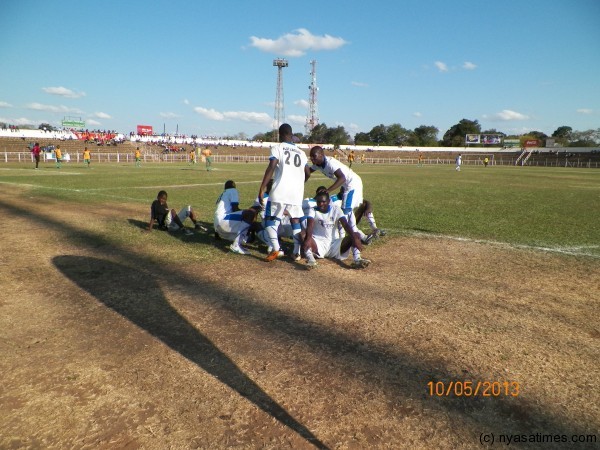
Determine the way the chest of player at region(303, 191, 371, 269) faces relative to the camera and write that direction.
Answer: toward the camera

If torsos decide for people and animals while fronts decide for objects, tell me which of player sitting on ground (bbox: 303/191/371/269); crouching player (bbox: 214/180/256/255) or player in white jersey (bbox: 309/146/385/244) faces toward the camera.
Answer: the player sitting on ground

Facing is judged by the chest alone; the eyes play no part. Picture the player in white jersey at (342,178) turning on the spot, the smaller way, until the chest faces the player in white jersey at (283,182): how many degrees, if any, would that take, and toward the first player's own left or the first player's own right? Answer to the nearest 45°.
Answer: approximately 45° to the first player's own left

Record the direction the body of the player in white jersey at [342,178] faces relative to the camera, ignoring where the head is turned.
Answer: to the viewer's left

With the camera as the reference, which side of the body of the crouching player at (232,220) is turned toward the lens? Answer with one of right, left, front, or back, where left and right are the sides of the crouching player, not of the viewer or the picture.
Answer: right

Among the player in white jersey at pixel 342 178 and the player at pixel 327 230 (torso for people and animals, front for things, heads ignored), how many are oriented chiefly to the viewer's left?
1

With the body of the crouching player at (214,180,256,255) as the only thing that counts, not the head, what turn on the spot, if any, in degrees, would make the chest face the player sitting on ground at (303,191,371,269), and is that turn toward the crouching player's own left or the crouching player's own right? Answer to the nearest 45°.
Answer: approximately 45° to the crouching player's own right

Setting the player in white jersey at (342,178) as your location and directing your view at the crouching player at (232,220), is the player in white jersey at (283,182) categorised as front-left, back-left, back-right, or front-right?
front-left

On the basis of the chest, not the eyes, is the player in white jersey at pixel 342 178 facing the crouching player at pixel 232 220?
yes

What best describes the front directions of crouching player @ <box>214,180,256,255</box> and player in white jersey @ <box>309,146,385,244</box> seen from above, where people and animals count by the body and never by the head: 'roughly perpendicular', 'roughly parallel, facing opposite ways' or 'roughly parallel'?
roughly parallel, facing opposite ways
